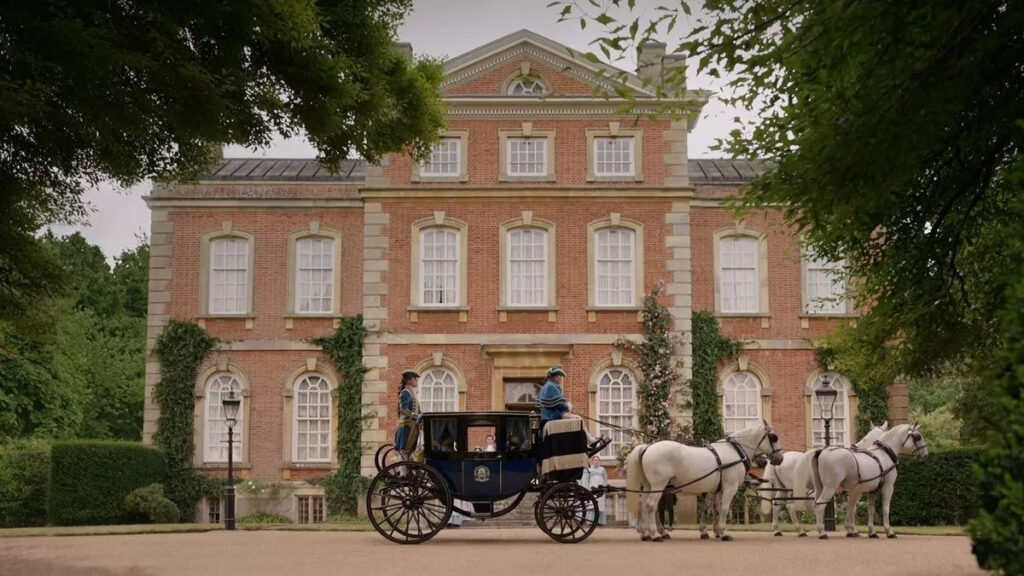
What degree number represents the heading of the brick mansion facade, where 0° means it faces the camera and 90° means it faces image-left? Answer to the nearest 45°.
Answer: approximately 0°

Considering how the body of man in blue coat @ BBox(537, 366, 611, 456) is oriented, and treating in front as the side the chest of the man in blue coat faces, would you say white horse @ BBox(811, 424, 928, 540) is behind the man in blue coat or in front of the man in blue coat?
in front

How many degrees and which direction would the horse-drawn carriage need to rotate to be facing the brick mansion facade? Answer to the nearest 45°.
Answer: approximately 90° to its left

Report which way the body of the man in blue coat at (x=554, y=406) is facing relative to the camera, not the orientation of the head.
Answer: to the viewer's right

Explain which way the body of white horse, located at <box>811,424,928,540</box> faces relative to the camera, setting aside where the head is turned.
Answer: to the viewer's right

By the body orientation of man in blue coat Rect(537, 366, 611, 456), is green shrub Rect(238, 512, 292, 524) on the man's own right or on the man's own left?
on the man's own left

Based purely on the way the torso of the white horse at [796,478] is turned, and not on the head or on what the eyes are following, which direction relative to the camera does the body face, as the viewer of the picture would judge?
to the viewer's right

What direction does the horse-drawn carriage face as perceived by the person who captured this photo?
facing to the right of the viewer

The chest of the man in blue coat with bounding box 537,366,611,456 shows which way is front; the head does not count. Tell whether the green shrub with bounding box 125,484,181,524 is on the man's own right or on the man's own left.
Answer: on the man's own left

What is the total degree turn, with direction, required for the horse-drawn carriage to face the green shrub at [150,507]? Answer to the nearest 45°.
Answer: approximately 135° to its left

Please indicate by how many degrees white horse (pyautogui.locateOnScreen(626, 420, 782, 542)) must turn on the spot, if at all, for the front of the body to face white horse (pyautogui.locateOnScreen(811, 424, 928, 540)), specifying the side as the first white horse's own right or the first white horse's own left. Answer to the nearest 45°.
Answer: approximately 45° to the first white horse's own left
